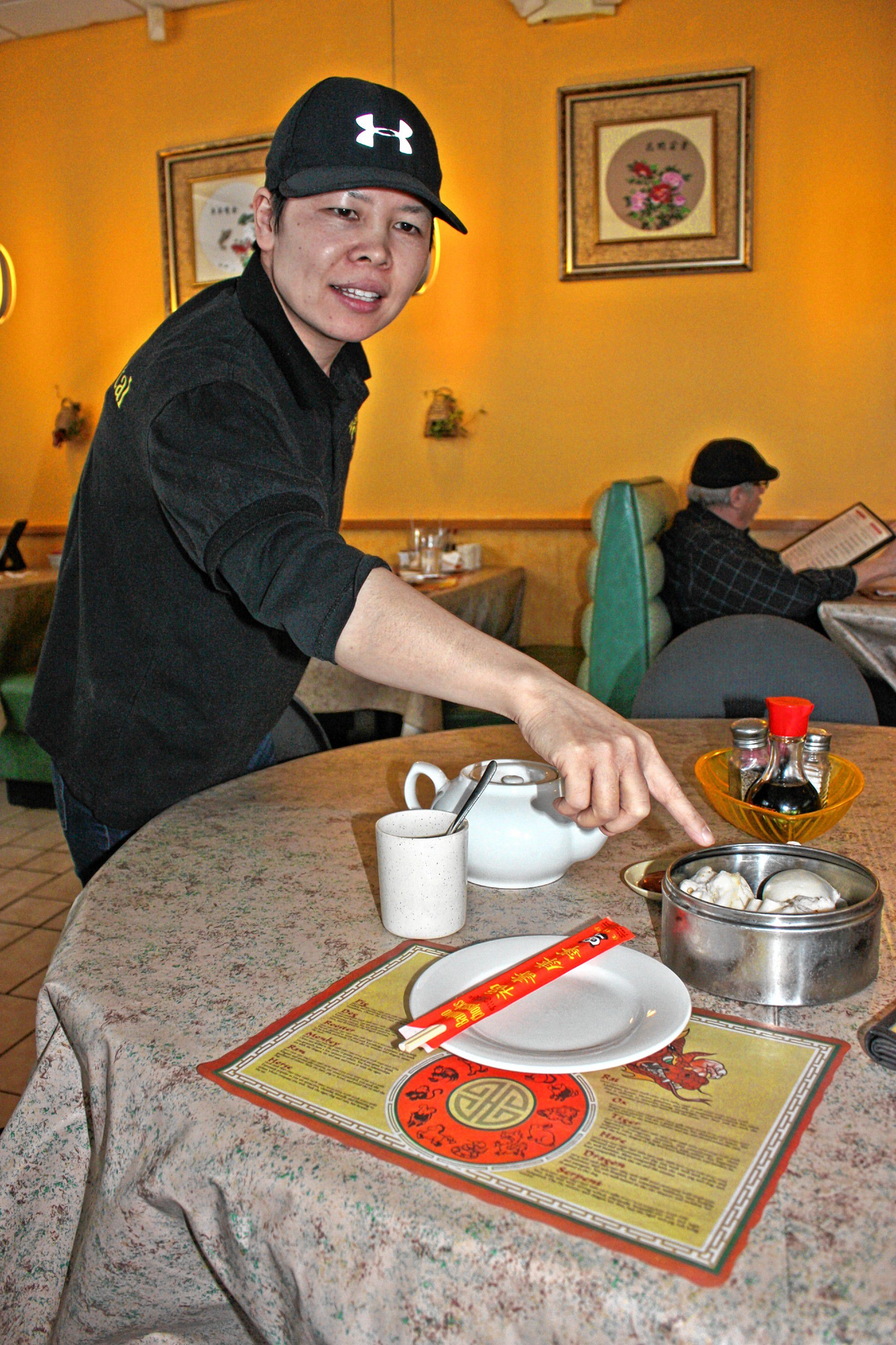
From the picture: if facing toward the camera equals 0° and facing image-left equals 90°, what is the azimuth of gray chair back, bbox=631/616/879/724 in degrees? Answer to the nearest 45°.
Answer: approximately 0°

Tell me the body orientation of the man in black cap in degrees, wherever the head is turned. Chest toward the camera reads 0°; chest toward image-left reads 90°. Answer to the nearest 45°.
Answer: approximately 270°

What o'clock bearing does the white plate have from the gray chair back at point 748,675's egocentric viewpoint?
The white plate is roughly at 12 o'clock from the gray chair back.

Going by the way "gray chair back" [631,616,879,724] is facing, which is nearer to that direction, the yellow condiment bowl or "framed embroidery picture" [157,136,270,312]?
the yellow condiment bowl

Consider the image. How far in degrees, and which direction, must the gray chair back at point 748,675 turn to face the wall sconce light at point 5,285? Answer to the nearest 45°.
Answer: approximately 135° to its right

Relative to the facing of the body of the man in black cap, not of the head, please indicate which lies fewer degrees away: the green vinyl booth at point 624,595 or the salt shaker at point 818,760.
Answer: the salt shaker

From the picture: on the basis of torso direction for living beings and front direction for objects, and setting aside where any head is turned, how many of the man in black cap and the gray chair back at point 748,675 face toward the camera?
1

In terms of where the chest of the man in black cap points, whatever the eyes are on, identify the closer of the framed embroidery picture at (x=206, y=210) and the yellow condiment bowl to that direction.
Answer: the yellow condiment bowl

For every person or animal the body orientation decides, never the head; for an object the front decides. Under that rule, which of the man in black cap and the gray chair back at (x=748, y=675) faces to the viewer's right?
the man in black cap

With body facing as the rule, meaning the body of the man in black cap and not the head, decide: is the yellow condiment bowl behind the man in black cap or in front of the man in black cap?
in front
